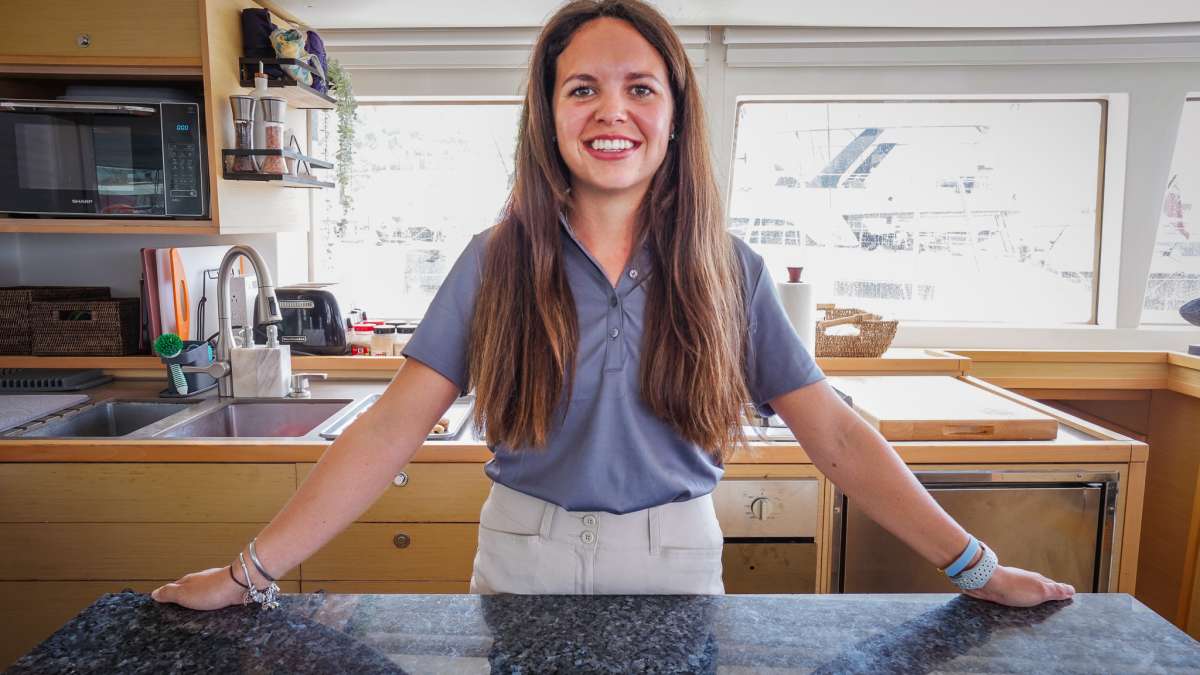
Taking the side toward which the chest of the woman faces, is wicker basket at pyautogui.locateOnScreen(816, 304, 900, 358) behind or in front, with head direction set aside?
behind

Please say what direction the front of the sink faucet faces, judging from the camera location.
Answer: facing the viewer and to the right of the viewer

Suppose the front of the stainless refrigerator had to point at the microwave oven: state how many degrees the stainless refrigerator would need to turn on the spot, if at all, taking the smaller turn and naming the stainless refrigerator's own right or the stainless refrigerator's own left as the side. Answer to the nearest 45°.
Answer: approximately 90° to the stainless refrigerator's own right

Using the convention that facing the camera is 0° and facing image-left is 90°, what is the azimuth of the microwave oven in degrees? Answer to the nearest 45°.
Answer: approximately 0°

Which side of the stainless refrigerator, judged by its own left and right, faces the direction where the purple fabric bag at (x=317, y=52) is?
right
